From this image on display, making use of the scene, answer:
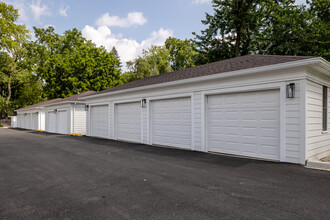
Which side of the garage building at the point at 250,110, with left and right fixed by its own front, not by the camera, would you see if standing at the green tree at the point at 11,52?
right

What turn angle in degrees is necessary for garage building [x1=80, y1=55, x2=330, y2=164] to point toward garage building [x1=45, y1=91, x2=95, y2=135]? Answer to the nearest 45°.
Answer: approximately 90° to its right

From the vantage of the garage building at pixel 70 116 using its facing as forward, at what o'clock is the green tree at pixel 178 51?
The green tree is roughly at 6 o'clock from the garage building.

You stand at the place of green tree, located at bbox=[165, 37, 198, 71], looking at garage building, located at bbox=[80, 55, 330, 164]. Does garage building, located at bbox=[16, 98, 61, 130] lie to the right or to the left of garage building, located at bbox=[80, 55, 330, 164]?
right

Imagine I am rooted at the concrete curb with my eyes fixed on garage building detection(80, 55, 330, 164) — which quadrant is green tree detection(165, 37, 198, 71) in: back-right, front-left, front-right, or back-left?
front-right

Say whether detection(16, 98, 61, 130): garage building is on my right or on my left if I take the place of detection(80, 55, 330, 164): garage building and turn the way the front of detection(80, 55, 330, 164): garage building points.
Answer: on my right

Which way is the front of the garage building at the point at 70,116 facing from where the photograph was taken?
facing the viewer and to the left of the viewer

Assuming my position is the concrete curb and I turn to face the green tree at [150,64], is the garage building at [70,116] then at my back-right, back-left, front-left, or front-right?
front-left

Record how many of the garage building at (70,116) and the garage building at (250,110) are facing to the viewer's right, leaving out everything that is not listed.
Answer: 0

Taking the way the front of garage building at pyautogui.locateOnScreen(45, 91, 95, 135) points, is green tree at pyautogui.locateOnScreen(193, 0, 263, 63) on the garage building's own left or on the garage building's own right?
on the garage building's own left

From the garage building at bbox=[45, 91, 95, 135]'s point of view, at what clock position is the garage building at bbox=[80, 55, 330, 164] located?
the garage building at bbox=[80, 55, 330, 164] is roughly at 10 o'clock from the garage building at bbox=[45, 91, 95, 135].

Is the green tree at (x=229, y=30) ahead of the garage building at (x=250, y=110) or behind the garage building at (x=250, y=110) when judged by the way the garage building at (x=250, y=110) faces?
behind
